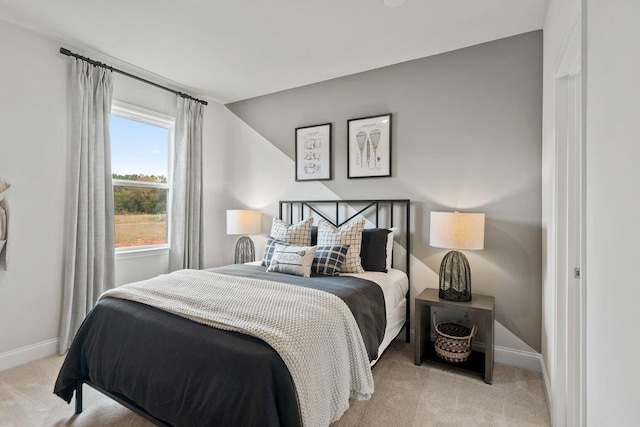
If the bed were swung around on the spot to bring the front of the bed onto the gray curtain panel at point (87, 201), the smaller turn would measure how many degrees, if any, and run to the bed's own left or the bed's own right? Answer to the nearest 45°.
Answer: approximately 90° to the bed's own right

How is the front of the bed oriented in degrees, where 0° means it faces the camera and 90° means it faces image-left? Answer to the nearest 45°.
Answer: approximately 45°

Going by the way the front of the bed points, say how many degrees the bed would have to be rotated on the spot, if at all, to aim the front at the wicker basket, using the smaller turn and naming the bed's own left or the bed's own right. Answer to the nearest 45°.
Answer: approximately 135° to the bed's own left

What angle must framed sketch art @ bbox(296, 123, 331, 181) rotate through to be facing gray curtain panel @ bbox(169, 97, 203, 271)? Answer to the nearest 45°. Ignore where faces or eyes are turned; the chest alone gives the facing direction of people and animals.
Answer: approximately 45° to its right

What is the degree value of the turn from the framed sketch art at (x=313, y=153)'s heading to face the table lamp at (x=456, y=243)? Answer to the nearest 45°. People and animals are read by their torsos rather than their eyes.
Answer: approximately 90° to its left

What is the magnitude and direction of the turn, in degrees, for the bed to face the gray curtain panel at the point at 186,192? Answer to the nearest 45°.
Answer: approximately 135° to its right

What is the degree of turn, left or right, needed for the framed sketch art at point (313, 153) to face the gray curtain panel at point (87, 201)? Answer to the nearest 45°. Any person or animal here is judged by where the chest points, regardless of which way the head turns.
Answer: approximately 45° to its right

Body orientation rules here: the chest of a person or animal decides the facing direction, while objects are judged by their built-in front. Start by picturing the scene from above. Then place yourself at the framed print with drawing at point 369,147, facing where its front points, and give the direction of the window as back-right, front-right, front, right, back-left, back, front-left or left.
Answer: front-right
